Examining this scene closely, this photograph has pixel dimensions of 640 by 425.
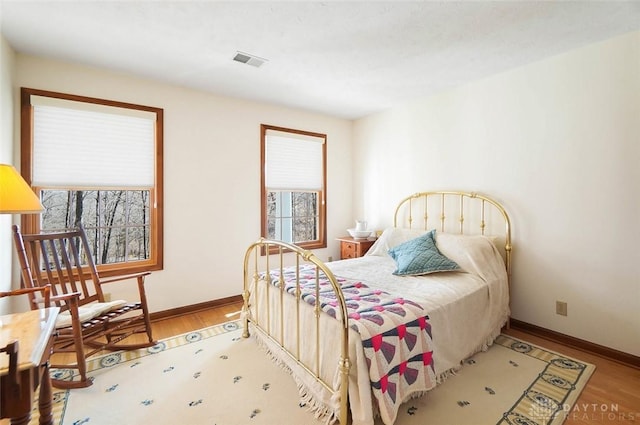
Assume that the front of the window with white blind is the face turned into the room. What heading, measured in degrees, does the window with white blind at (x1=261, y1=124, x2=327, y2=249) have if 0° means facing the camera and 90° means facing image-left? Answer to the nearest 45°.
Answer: approximately 315°

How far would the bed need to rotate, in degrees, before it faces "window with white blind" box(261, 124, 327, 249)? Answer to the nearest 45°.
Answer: approximately 90° to its right

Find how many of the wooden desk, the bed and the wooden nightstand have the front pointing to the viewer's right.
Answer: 1

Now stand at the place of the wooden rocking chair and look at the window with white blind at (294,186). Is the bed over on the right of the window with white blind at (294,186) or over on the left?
right

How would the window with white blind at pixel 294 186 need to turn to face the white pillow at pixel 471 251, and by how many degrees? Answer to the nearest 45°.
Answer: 0° — it already faces it

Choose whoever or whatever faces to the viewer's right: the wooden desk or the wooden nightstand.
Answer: the wooden desk

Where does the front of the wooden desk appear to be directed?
to the viewer's right

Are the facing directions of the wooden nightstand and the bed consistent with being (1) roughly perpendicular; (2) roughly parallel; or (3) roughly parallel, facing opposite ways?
roughly parallel

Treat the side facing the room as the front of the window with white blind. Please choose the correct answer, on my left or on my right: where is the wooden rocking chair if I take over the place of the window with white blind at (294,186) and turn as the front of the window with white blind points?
on my right

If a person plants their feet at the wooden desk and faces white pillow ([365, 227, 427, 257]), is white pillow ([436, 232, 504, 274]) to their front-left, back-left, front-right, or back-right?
front-right

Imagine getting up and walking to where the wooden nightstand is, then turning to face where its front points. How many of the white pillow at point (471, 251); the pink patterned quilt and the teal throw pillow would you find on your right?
0

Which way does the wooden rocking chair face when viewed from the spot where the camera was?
facing the viewer and to the right of the viewer

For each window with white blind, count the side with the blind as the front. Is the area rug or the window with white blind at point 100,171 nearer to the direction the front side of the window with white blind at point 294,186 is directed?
the area rug

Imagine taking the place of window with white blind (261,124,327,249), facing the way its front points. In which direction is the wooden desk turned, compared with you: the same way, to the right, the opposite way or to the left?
to the left

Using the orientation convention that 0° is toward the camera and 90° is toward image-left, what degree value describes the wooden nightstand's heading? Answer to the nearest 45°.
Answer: approximately 45°

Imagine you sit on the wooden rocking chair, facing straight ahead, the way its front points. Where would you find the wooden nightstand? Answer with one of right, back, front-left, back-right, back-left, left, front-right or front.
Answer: front-left
